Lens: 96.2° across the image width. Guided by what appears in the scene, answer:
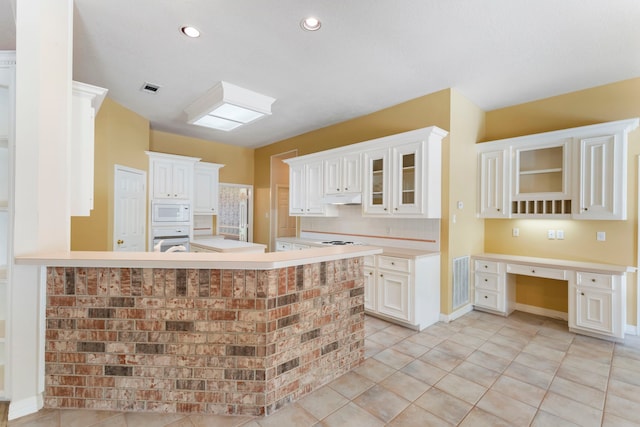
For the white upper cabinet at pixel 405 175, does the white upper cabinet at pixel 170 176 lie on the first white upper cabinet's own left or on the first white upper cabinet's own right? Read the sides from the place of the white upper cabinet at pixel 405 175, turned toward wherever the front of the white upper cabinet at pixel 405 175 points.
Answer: on the first white upper cabinet's own right

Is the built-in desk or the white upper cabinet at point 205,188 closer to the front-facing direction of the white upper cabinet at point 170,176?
the built-in desk

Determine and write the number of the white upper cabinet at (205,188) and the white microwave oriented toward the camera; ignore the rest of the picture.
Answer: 2

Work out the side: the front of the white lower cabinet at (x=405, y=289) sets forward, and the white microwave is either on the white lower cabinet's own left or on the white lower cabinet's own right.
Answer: on the white lower cabinet's own right

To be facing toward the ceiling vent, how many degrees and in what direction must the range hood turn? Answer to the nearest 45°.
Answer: approximately 45° to its right

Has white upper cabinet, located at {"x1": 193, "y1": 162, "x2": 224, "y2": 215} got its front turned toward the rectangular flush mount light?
yes

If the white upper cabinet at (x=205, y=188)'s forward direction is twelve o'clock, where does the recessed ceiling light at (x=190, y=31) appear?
The recessed ceiling light is roughly at 12 o'clock from the white upper cabinet.

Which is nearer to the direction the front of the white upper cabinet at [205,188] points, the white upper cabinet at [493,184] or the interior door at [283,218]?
the white upper cabinet

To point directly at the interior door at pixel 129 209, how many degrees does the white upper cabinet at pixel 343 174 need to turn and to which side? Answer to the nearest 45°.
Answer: approximately 45° to its right

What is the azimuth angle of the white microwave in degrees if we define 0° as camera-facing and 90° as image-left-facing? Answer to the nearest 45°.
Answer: approximately 0°

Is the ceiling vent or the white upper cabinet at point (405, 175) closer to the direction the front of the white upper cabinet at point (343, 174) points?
the ceiling vent
